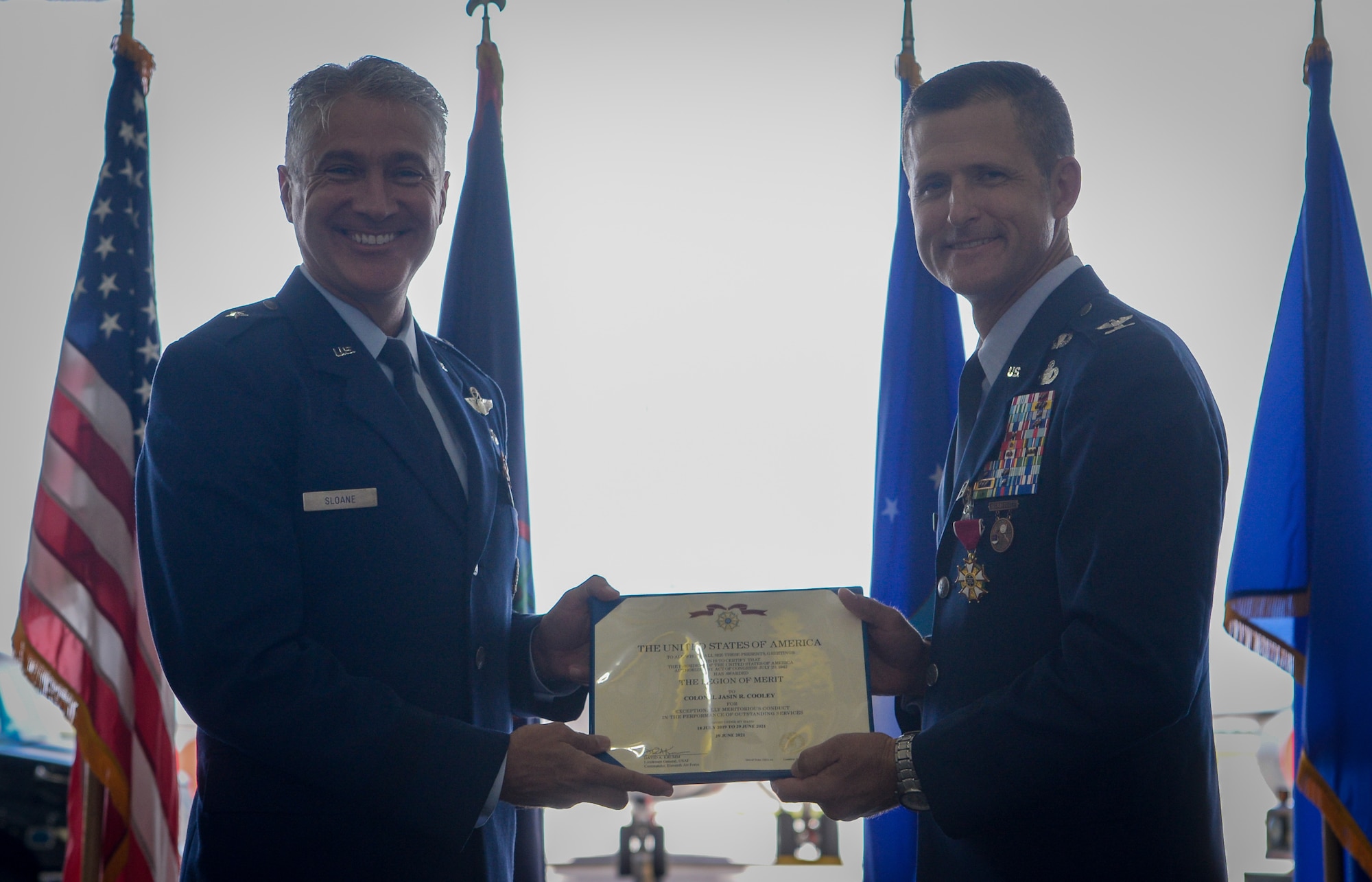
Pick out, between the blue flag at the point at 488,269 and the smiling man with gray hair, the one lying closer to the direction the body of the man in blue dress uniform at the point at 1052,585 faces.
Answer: the smiling man with gray hair

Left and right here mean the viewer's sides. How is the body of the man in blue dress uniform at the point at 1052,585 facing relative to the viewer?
facing the viewer and to the left of the viewer

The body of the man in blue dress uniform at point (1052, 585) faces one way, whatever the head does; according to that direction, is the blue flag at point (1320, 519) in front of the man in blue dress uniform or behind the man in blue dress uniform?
behind

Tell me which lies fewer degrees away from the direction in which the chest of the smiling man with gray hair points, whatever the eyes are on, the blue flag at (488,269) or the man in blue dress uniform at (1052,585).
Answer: the man in blue dress uniform

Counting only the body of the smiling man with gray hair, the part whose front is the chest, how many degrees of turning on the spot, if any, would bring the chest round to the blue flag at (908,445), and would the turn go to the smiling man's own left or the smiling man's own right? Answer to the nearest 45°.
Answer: approximately 90° to the smiling man's own left

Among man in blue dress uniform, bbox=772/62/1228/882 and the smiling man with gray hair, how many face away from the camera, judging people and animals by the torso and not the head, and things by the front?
0

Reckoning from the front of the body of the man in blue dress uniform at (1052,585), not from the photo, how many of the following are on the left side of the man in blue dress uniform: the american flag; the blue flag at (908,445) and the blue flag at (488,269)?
0

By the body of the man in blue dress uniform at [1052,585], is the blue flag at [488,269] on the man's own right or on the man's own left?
on the man's own right

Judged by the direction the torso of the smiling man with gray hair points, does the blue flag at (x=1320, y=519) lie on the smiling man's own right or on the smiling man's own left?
on the smiling man's own left

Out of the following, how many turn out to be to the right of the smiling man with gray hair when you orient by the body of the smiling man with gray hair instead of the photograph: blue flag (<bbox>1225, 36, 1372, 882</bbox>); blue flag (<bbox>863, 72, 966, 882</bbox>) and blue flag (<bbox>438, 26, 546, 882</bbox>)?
0

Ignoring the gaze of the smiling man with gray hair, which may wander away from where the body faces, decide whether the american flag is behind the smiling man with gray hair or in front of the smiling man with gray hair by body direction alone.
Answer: behind

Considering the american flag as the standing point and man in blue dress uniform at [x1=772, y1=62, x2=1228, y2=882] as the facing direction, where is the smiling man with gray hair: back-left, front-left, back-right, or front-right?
front-right

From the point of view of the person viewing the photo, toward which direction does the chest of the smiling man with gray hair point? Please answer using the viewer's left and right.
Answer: facing the viewer and to the right of the viewer

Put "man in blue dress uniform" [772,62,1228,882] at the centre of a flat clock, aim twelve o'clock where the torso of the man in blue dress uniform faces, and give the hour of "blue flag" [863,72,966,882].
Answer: The blue flag is roughly at 4 o'clock from the man in blue dress uniform.
